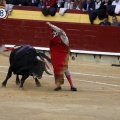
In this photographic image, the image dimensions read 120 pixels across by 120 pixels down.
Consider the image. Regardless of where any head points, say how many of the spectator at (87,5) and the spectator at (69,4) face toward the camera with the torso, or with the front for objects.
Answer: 2

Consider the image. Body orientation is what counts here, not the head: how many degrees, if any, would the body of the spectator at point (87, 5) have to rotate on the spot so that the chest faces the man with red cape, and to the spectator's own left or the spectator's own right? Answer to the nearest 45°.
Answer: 0° — they already face them

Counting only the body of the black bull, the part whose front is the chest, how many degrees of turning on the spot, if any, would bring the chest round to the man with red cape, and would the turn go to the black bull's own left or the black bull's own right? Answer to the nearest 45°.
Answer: approximately 45° to the black bull's own left

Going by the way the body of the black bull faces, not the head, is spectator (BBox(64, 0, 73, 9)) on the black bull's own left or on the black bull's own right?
on the black bull's own left

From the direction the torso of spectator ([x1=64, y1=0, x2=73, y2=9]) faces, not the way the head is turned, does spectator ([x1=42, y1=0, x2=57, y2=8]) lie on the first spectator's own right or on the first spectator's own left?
on the first spectator's own right

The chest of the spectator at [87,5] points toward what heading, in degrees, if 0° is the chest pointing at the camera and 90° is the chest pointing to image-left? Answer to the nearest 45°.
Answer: approximately 0°

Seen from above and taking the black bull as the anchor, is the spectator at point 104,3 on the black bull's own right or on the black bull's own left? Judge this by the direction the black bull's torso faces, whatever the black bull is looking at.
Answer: on the black bull's own left
